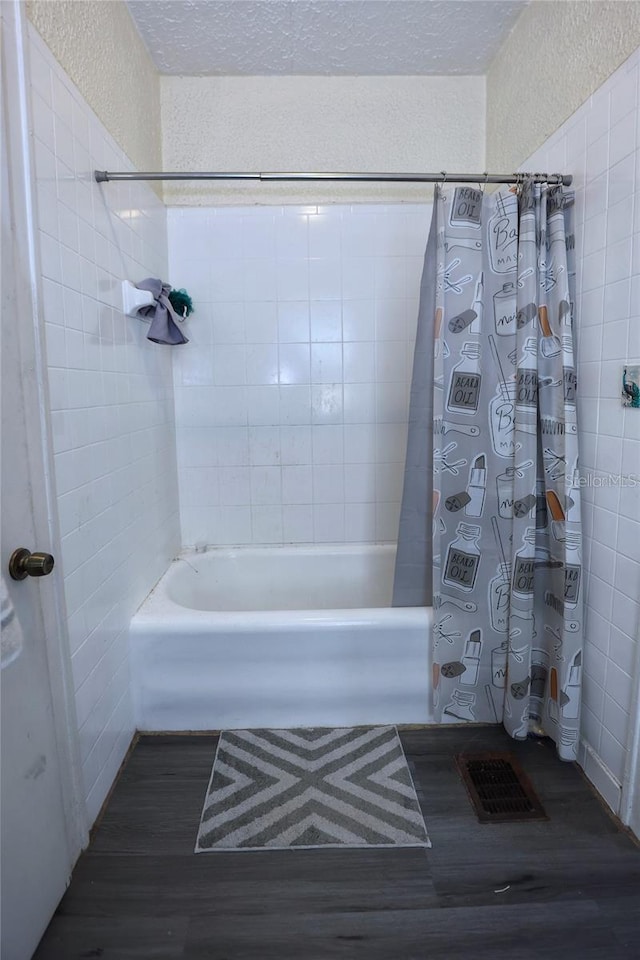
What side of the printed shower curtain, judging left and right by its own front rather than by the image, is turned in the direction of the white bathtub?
right

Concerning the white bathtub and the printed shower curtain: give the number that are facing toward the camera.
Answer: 2

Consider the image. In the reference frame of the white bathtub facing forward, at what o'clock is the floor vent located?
The floor vent is roughly at 10 o'clock from the white bathtub.

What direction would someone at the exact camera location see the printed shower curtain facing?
facing the viewer

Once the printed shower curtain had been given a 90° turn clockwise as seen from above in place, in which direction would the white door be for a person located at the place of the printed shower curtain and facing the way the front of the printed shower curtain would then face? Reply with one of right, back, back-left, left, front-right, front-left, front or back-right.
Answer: front-left

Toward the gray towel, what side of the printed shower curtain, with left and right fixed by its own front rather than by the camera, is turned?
right

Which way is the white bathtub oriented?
toward the camera
